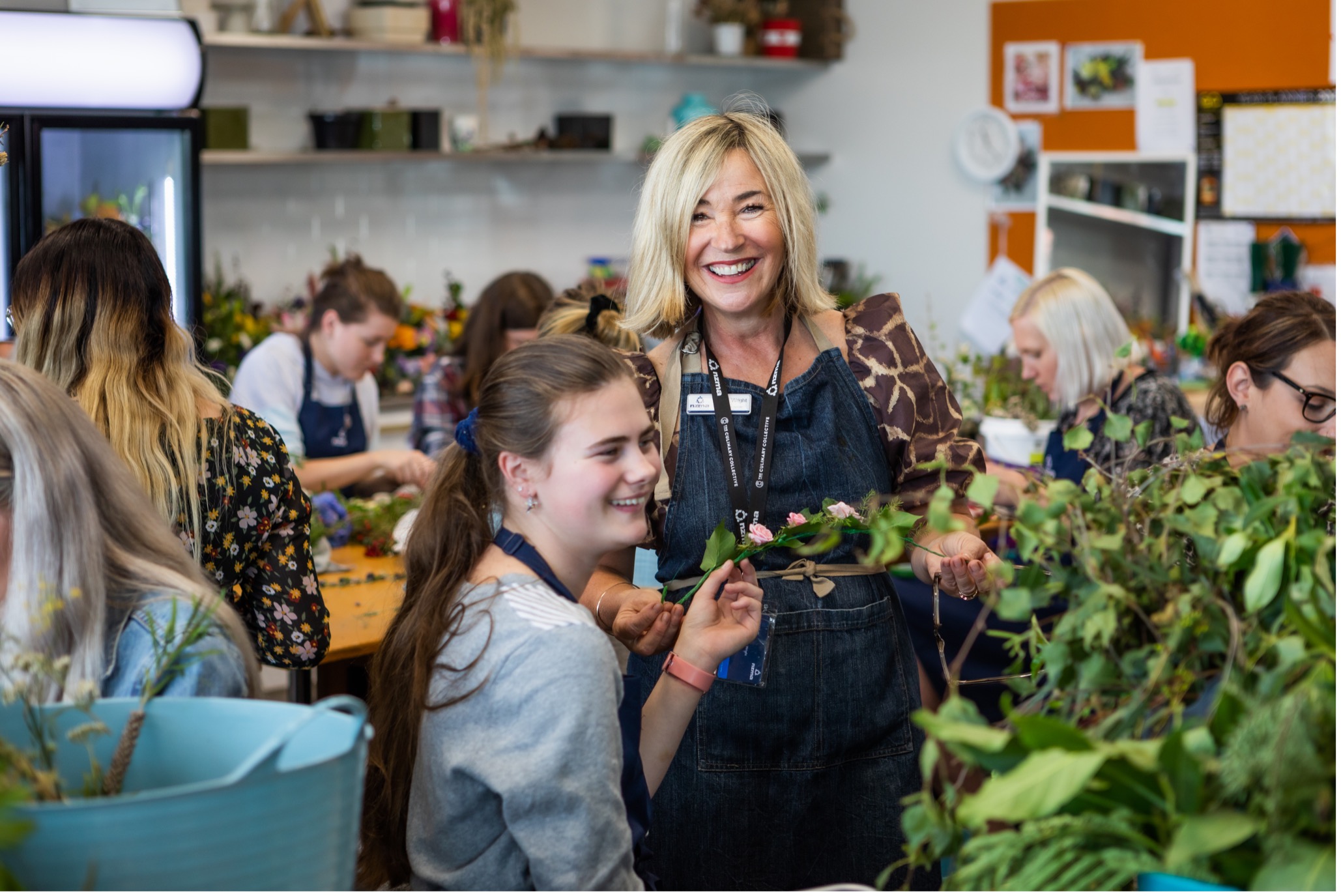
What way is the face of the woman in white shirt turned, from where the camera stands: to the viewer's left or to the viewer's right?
to the viewer's right

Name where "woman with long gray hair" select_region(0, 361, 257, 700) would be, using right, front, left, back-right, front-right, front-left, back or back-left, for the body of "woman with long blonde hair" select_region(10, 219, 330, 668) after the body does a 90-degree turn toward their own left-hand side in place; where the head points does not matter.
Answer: left

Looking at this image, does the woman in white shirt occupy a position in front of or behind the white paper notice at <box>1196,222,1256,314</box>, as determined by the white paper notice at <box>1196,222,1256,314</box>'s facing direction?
in front

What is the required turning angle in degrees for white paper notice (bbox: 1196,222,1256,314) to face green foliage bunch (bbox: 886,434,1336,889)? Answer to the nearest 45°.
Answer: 0° — it already faces it

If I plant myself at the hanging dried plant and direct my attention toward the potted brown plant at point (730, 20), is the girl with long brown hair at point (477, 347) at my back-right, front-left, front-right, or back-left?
back-right

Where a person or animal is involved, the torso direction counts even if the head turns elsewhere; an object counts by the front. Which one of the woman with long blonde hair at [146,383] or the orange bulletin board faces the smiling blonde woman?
the orange bulletin board

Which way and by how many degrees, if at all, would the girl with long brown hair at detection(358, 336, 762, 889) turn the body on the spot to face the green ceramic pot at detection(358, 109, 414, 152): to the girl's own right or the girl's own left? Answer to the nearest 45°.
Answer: approximately 90° to the girl's own left

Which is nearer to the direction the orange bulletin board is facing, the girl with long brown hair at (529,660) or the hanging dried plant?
the girl with long brown hair

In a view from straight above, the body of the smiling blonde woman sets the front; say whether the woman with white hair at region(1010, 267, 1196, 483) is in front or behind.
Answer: behind

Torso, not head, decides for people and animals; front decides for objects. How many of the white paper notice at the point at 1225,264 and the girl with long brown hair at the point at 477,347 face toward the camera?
1

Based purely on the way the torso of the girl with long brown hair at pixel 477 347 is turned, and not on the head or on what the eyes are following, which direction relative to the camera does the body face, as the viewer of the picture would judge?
to the viewer's right

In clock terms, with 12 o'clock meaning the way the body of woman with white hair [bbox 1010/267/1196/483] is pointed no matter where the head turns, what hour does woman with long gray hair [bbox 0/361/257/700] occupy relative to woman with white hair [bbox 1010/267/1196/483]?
woman with long gray hair [bbox 0/361/257/700] is roughly at 11 o'clock from woman with white hair [bbox 1010/267/1196/483].

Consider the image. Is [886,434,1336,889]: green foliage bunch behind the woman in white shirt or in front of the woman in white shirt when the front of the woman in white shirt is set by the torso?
in front
